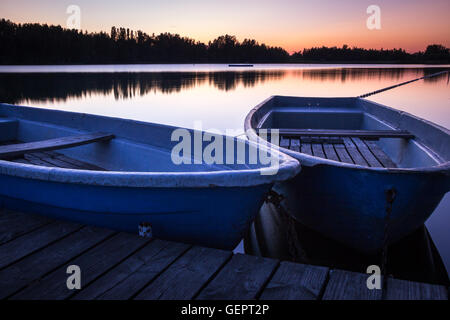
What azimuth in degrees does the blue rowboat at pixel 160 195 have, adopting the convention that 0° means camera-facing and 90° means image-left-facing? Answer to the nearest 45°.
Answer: approximately 315°
